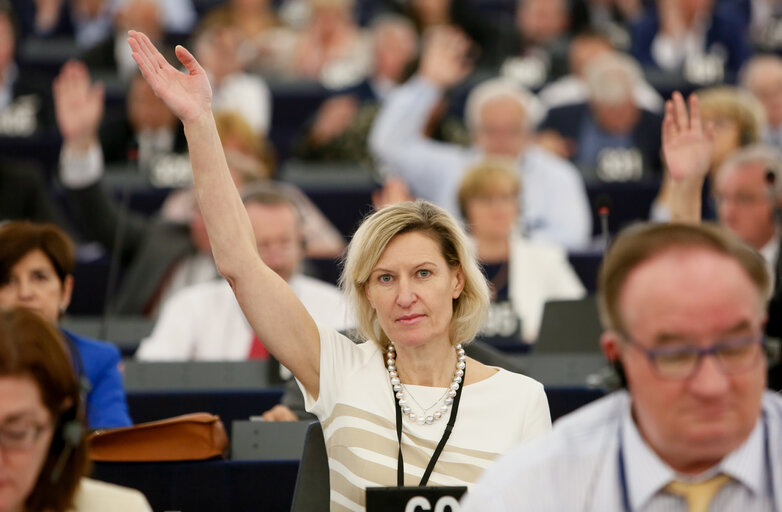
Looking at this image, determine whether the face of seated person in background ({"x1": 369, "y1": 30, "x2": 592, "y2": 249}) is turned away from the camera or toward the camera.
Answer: toward the camera

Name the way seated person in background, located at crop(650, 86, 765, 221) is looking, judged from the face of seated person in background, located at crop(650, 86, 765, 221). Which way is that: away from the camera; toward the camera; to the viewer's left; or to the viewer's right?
toward the camera

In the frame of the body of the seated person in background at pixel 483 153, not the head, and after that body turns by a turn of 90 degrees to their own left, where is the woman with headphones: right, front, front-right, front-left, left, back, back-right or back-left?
right

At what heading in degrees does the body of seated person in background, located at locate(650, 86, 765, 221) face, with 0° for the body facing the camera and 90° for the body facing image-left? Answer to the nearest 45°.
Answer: approximately 45°

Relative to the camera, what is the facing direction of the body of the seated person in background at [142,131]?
toward the camera

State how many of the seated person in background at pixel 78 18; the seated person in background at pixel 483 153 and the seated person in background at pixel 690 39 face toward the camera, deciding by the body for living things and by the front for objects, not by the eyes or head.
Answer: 3

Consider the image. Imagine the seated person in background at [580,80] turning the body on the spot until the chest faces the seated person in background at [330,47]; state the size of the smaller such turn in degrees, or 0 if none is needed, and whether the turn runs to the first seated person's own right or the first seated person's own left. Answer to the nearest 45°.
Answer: approximately 90° to the first seated person's own right

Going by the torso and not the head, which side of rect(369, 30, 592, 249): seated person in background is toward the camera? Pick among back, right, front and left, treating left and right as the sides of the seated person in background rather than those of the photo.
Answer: front

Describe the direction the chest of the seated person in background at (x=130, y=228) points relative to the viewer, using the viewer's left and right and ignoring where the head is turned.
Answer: facing the viewer

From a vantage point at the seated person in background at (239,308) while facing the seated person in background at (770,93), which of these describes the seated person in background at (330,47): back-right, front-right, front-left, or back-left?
front-left

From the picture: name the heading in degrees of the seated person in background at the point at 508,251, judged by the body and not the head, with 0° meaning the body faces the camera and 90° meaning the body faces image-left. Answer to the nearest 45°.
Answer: approximately 45°

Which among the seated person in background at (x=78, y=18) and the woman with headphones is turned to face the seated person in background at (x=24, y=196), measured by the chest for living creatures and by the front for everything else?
the seated person in background at (x=78, y=18)

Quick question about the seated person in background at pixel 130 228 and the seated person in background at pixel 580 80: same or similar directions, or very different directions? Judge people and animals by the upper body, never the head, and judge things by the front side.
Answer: same or similar directions

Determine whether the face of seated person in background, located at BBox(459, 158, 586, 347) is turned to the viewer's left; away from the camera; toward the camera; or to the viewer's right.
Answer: toward the camera

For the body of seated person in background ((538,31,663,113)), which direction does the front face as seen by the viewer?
toward the camera

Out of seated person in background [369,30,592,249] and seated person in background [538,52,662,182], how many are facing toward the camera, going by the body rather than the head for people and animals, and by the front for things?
2

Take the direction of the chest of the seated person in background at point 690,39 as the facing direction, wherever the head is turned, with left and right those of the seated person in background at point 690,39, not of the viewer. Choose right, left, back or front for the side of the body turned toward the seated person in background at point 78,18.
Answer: right

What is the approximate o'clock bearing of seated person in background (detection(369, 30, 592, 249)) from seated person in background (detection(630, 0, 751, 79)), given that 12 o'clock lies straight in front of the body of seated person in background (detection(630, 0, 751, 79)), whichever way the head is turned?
seated person in background (detection(369, 30, 592, 249)) is roughly at 1 o'clock from seated person in background (detection(630, 0, 751, 79)).
